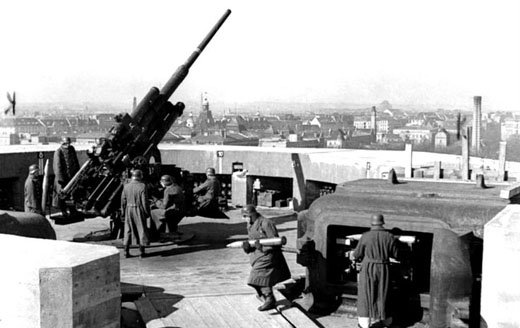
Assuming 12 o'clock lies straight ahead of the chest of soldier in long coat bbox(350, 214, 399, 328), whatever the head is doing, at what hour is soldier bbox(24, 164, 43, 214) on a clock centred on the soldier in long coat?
The soldier is roughly at 10 o'clock from the soldier in long coat.

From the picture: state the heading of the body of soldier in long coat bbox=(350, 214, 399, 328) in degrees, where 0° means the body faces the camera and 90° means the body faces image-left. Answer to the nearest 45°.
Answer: approximately 180°

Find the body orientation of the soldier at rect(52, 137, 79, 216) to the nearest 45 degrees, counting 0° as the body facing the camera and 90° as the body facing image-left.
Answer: approximately 315°

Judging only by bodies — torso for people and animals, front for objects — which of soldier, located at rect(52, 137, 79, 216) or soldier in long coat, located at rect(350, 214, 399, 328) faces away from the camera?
the soldier in long coat

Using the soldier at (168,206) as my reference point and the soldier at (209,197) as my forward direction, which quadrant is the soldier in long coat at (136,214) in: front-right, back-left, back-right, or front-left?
back-right

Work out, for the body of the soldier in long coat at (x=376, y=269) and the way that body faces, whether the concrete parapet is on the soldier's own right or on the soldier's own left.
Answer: on the soldier's own left

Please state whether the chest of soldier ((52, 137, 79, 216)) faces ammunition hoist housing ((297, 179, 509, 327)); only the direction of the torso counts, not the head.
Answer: yes

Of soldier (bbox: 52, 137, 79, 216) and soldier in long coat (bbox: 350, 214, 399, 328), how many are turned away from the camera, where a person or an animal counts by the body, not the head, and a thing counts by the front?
1

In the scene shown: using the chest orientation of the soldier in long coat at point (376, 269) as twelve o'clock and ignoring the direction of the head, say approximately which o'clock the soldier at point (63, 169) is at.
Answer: The soldier is roughly at 10 o'clock from the soldier in long coat.

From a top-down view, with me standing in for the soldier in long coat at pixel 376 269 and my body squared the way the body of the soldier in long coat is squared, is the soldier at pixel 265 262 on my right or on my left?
on my left
